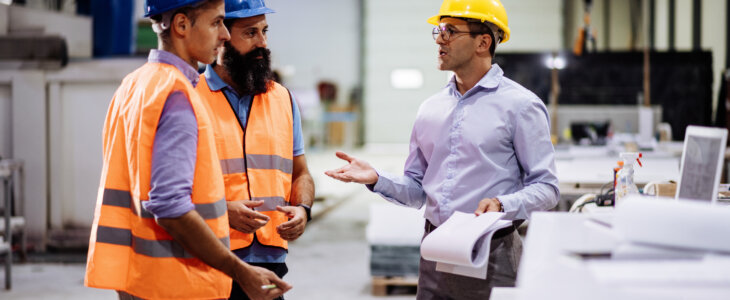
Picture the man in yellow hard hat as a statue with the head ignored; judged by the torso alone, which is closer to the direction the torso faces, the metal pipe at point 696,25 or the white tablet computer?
the white tablet computer

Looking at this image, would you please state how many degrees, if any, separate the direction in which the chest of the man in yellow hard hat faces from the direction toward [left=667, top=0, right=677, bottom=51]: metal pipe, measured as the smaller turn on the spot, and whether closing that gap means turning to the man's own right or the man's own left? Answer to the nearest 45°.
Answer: approximately 135° to the man's own right

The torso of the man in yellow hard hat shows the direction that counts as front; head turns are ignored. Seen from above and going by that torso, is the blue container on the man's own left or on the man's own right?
on the man's own right

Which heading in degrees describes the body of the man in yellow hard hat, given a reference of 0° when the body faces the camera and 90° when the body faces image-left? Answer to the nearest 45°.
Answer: approximately 45°

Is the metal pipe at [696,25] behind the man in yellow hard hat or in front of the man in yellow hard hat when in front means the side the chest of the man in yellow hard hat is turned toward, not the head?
behind

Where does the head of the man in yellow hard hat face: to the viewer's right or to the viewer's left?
to the viewer's left
